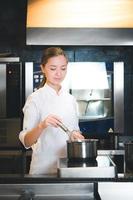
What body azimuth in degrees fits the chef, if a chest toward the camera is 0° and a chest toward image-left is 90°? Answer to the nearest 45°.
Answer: approximately 315°

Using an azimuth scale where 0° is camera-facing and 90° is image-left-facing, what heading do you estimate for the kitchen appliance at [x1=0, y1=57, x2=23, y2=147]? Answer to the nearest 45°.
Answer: approximately 0°
